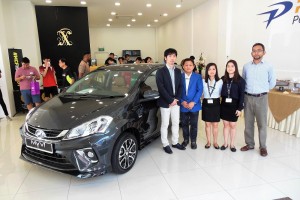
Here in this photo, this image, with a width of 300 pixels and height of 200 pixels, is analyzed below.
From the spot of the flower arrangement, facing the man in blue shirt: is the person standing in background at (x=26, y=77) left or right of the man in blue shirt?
right

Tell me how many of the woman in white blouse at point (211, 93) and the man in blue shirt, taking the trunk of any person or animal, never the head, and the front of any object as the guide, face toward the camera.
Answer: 2

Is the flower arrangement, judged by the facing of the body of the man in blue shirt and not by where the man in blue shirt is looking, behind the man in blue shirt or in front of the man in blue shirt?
behind

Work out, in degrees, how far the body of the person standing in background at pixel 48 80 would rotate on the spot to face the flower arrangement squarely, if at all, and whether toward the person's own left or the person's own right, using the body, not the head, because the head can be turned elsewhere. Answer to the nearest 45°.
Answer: approximately 90° to the person's own left

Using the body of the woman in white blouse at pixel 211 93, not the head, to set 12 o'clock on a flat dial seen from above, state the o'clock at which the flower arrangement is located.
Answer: The flower arrangement is roughly at 6 o'clock from the woman in white blouse.

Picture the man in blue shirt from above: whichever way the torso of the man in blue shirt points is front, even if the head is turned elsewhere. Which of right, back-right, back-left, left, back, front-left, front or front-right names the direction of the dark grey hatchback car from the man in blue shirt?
front-right

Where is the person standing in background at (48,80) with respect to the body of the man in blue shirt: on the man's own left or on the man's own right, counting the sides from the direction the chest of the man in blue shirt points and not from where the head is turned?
on the man's own right

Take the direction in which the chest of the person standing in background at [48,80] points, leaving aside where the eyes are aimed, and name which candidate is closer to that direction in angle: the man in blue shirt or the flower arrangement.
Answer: the man in blue shirt

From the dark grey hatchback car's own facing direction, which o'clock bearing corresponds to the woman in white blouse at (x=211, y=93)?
The woman in white blouse is roughly at 7 o'clock from the dark grey hatchback car.
